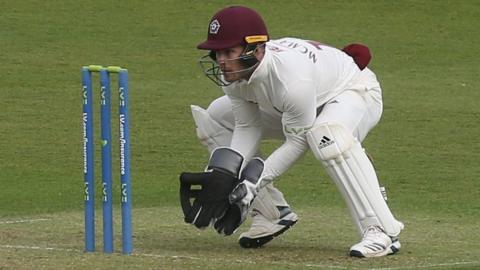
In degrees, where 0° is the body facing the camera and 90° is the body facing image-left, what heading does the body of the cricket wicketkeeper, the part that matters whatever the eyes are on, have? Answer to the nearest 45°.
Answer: approximately 45°
